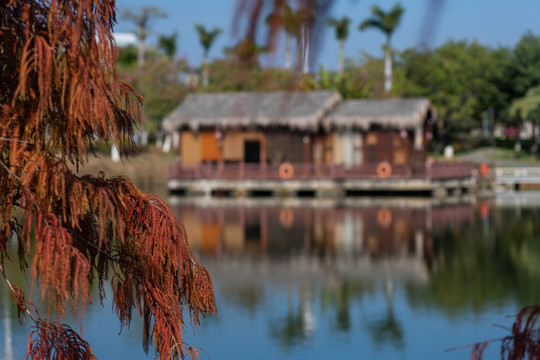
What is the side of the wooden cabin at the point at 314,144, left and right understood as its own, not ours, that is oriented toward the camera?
front

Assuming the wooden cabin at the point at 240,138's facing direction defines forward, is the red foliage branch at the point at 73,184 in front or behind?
in front

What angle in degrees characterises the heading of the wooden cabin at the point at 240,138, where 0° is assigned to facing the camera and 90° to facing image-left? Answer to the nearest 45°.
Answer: approximately 0°
